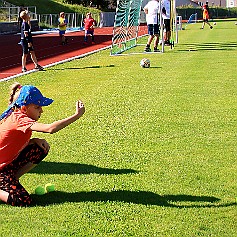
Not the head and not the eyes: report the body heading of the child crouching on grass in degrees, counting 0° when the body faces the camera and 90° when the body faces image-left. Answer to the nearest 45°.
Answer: approximately 270°

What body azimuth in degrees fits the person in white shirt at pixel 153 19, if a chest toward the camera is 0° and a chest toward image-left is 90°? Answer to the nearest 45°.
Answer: approximately 180°

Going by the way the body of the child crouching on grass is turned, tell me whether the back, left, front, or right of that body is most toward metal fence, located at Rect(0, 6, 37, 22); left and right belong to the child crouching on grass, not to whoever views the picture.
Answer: left

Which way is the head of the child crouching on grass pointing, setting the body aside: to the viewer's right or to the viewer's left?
to the viewer's right

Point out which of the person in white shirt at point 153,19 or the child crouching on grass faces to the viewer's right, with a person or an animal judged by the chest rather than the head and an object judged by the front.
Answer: the child crouching on grass

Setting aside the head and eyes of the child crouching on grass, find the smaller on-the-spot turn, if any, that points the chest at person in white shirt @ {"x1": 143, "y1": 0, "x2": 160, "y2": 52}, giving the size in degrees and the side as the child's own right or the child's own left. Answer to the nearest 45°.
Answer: approximately 90° to the child's own left

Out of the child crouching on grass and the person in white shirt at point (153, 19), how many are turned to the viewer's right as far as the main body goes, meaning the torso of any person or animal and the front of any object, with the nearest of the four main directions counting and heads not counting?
1

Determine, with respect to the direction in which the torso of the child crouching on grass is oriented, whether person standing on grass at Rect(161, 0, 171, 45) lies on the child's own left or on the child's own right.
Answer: on the child's own left
